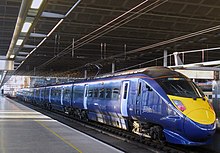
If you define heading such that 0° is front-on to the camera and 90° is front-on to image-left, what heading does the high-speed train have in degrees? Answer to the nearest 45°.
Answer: approximately 315°

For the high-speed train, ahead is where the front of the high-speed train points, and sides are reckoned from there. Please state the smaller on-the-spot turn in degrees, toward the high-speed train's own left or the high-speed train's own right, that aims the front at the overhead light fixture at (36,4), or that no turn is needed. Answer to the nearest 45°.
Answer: approximately 90° to the high-speed train's own right
